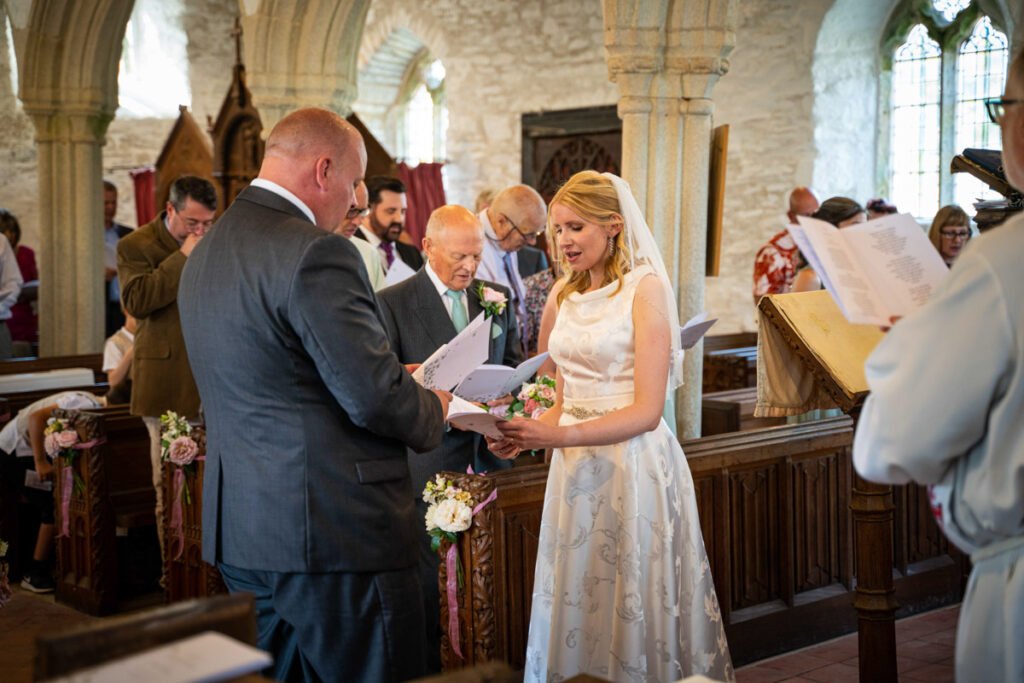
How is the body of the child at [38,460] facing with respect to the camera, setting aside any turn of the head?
to the viewer's right

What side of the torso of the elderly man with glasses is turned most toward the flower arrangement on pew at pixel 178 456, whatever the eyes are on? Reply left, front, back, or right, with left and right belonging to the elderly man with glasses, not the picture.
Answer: right

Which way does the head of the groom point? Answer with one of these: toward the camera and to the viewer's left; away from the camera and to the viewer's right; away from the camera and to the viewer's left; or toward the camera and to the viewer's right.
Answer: away from the camera and to the viewer's right

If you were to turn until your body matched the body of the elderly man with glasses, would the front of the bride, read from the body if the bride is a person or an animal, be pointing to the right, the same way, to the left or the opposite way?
to the right

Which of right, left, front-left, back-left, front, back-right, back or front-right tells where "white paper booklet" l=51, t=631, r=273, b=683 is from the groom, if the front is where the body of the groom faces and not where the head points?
back-right

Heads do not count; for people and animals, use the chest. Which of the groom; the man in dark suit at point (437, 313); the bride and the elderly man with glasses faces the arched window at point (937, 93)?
the groom

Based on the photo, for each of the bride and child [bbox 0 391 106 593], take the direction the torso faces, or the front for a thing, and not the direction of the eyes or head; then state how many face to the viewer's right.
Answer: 1

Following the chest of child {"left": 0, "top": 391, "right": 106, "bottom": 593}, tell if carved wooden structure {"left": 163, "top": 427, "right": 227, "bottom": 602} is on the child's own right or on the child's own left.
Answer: on the child's own right

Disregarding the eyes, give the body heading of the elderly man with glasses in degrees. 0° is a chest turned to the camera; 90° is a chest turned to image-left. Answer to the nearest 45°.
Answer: approximately 315°

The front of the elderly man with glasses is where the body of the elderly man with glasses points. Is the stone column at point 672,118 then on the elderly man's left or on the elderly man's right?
on the elderly man's left

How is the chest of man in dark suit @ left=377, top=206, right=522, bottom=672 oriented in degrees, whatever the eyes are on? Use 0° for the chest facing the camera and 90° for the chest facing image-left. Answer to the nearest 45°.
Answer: approximately 315°
